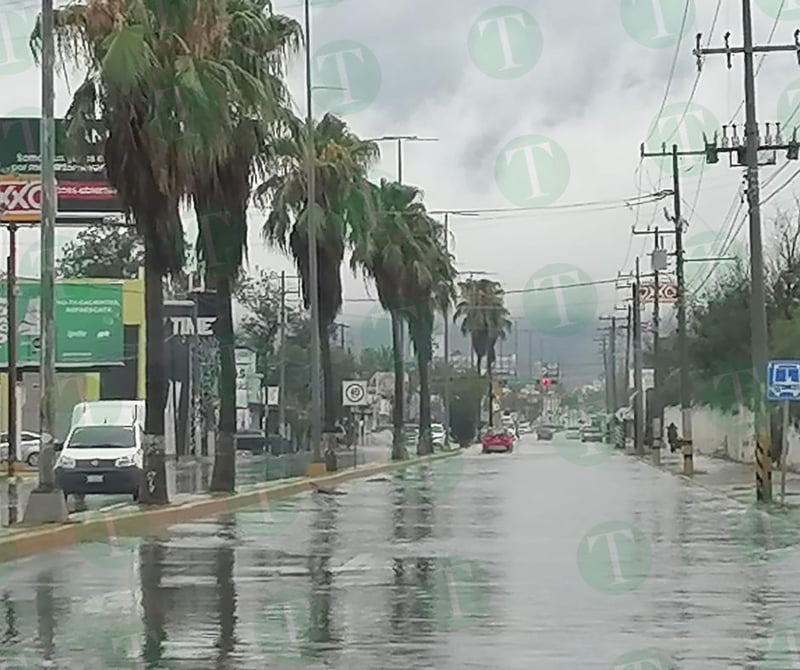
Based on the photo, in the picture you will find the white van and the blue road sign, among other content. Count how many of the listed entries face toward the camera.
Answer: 2

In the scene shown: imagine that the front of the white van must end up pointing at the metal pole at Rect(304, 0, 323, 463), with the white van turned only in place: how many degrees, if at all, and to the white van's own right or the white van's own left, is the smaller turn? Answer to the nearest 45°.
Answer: approximately 135° to the white van's own left

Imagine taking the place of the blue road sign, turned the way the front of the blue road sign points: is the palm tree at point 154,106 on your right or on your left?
on your right

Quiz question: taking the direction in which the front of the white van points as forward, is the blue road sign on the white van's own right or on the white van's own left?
on the white van's own left

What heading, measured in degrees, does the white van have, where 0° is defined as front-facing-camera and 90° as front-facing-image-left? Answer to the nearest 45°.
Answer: approximately 0°

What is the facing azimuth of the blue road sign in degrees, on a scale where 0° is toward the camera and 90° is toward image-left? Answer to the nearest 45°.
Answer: approximately 0°

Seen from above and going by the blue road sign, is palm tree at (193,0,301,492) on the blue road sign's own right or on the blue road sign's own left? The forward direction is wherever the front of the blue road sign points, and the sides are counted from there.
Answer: on the blue road sign's own right

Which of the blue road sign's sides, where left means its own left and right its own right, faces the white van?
right
